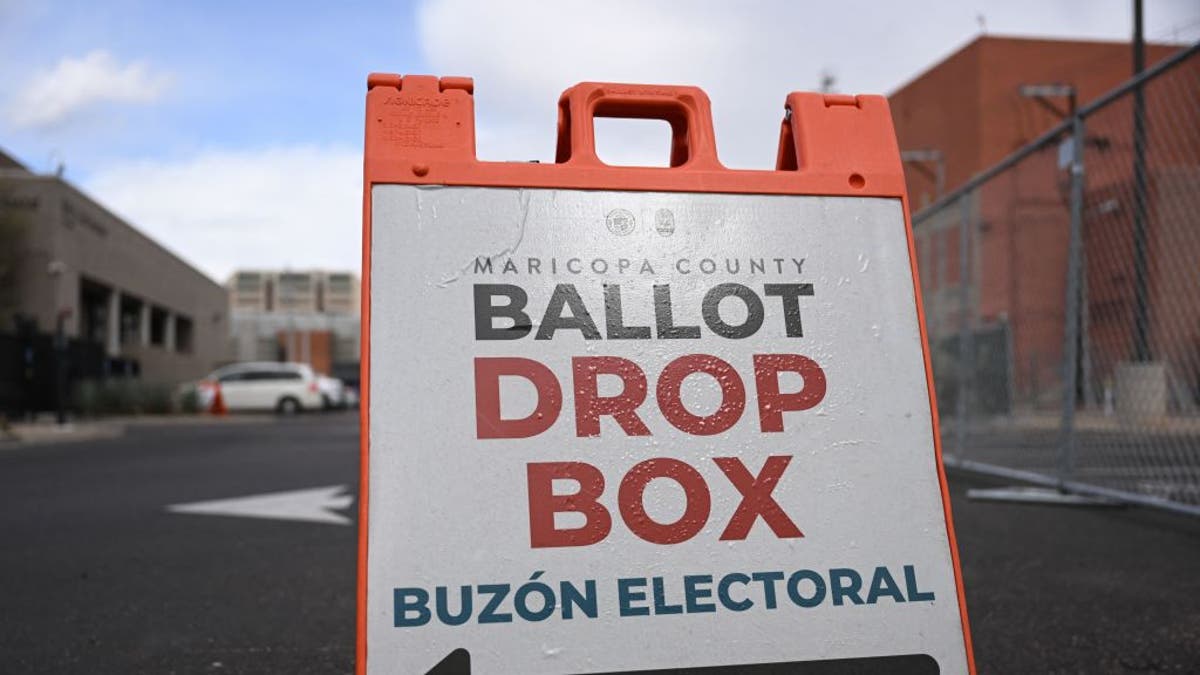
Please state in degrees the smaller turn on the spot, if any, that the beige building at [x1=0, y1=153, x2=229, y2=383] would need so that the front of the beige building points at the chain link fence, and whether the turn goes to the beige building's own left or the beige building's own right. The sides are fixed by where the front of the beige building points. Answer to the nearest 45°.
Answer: approximately 45° to the beige building's own right

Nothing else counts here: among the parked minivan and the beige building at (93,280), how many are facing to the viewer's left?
1

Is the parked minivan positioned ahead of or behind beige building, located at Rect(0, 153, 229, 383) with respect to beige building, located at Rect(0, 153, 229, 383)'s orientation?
ahead

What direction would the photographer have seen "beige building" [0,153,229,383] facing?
facing the viewer and to the right of the viewer

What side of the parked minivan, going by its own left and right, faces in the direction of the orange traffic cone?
front

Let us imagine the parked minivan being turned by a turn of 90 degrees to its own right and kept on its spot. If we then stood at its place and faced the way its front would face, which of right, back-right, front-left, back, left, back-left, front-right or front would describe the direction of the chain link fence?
back

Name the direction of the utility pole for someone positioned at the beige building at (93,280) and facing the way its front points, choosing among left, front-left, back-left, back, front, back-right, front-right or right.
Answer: front-right

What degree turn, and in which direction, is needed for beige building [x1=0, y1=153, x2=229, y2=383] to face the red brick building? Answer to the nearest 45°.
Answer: approximately 45° to its right

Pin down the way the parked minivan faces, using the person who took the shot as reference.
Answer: facing to the left of the viewer
